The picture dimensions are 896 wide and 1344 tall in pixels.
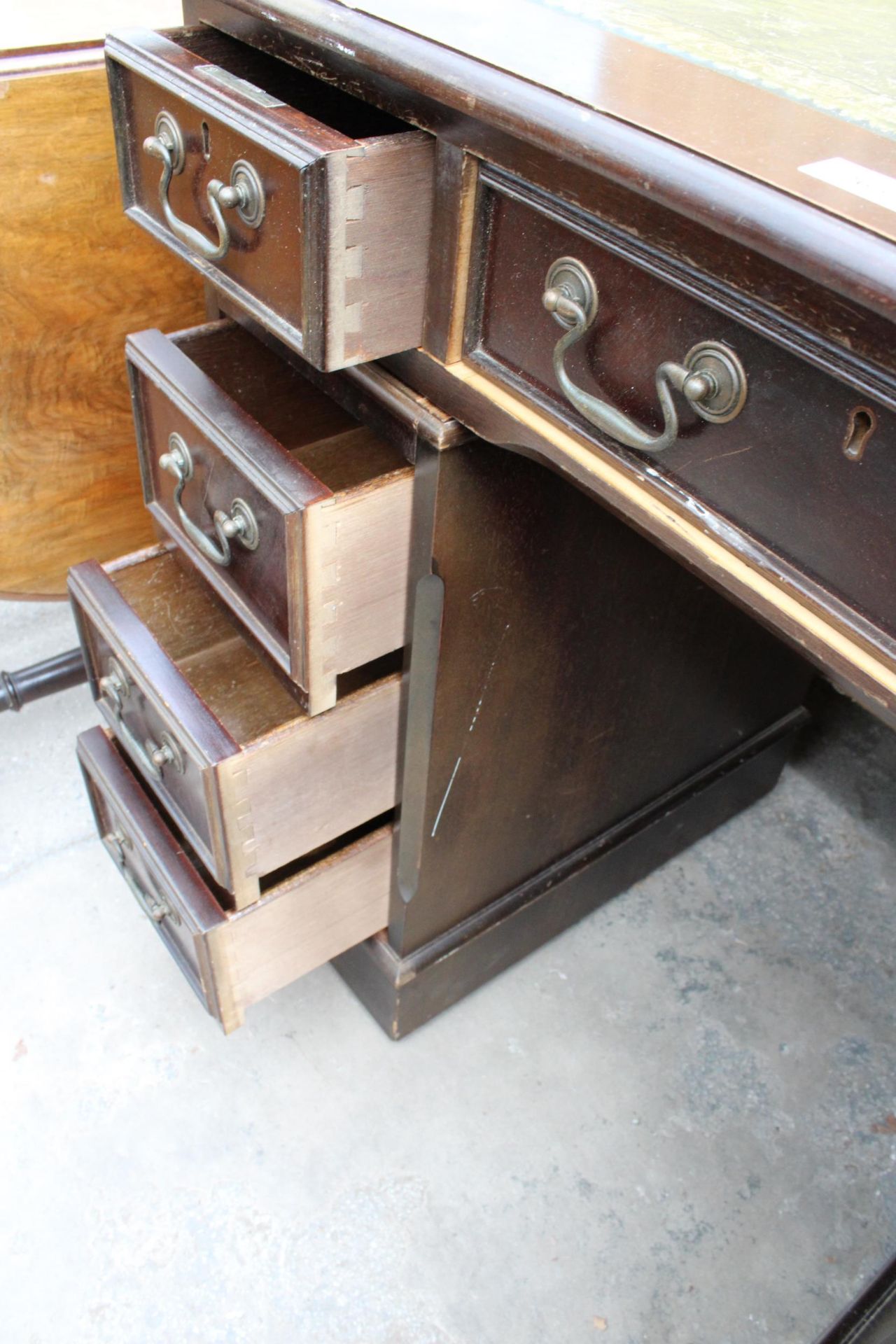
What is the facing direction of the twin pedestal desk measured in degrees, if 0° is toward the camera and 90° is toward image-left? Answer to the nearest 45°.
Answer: approximately 45°
